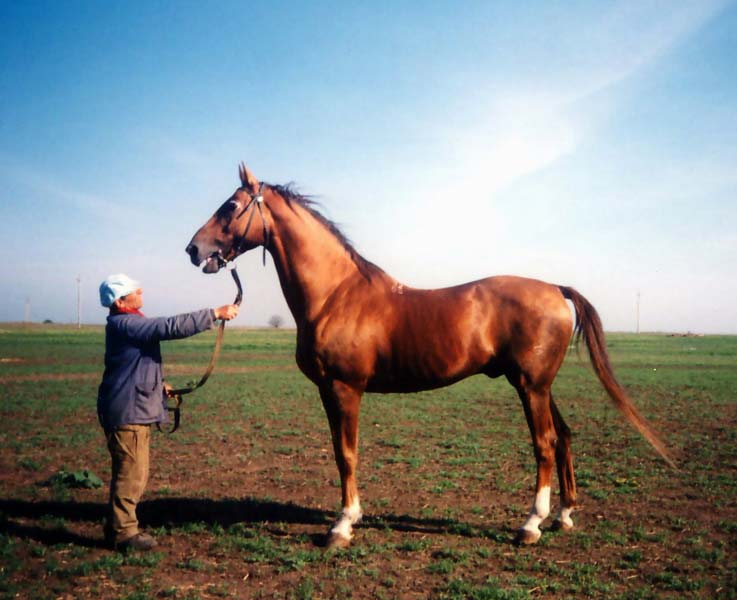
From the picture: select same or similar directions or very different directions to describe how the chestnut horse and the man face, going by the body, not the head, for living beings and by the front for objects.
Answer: very different directions

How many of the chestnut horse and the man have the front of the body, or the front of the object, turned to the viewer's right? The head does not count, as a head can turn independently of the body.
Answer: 1

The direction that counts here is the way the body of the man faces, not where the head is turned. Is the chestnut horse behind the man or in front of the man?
in front

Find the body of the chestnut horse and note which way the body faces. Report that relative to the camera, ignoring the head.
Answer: to the viewer's left

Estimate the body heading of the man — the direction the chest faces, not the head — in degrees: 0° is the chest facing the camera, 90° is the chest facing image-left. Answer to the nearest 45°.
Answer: approximately 270°

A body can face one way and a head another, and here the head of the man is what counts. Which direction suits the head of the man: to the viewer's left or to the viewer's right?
to the viewer's right

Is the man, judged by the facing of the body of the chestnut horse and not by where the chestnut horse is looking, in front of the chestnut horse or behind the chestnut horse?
in front
